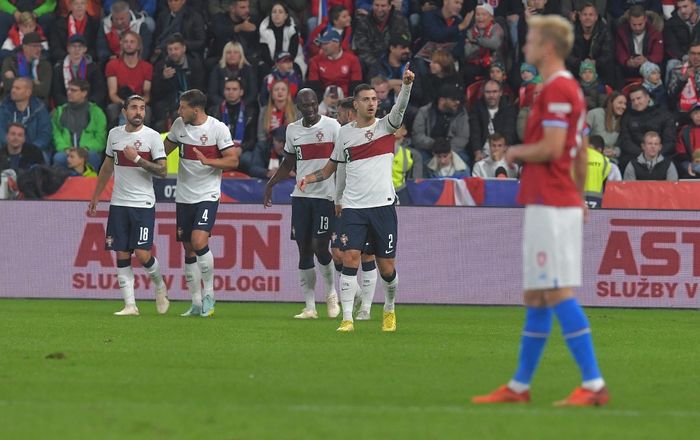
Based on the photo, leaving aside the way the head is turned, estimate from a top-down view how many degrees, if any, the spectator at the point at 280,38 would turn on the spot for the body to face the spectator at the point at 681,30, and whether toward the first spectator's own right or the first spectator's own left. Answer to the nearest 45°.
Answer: approximately 90° to the first spectator's own left

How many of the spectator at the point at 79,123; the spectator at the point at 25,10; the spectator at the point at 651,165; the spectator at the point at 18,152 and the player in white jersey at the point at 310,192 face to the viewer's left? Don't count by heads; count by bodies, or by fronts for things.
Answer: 0

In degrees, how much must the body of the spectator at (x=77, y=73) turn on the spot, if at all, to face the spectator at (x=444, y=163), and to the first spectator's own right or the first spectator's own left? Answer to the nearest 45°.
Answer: approximately 45° to the first spectator's own left

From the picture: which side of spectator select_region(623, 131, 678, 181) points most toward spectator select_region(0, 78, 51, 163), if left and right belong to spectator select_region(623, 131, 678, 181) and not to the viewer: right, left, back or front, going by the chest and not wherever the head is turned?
right

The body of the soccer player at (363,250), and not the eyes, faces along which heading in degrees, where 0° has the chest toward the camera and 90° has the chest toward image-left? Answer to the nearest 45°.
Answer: approximately 0°

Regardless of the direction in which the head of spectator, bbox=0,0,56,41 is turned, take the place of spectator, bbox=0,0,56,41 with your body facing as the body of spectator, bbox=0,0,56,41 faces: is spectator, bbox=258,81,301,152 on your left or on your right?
on your left

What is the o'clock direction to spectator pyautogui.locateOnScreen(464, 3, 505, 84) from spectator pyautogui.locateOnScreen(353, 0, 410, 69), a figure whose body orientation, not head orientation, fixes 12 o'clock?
spectator pyautogui.locateOnScreen(464, 3, 505, 84) is roughly at 9 o'clock from spectator pyautogui.locateOnScreen(353, 0, 410, 69).

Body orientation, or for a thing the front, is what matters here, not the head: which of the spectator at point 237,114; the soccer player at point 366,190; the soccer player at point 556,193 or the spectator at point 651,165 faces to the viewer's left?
the soccer player at point 556,193

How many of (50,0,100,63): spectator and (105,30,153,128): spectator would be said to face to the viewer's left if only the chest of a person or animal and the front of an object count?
0

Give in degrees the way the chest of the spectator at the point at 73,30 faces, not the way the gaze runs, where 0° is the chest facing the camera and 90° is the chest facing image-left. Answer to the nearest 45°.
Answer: approximately 0°

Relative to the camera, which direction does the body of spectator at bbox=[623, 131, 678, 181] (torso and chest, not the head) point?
toward the camera

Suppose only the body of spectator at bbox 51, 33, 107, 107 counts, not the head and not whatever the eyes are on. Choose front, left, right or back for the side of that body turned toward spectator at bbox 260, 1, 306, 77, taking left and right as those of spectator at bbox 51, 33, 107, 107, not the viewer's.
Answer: left

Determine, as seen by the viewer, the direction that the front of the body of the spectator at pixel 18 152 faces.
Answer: toward the camera

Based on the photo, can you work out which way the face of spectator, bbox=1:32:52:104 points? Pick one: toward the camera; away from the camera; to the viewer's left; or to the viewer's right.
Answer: toward the camera

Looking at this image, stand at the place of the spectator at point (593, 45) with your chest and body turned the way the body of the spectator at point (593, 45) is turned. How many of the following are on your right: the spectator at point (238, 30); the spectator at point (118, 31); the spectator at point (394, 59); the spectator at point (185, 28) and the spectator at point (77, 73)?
5

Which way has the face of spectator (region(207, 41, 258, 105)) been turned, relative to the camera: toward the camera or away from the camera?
toward the camera

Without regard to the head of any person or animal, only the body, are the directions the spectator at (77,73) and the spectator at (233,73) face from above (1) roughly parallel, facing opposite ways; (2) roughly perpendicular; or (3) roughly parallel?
roughly parallel
